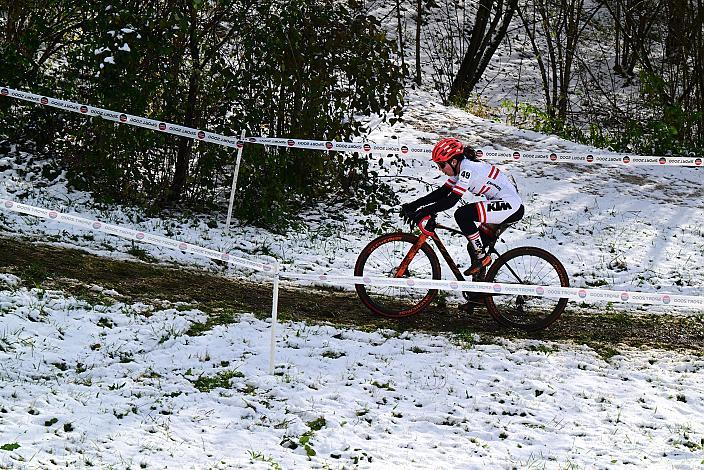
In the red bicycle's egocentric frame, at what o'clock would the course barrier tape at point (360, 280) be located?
The course barrier tape is roughly at 10 o'clock from the red bicycle.

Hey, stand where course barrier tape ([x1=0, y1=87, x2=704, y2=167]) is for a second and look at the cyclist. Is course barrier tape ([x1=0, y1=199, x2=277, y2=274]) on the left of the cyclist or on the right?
right

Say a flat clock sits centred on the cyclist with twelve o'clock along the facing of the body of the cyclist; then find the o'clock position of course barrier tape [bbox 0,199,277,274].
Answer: The course barrier tape is roughly at 11 o'clock from the cyclist.

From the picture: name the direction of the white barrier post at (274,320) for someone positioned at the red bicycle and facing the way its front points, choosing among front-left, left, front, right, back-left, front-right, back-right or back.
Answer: front-left

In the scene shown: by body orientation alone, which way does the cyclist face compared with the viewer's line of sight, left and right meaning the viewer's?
facing to the left of the viewer

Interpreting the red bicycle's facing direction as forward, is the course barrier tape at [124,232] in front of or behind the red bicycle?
in front

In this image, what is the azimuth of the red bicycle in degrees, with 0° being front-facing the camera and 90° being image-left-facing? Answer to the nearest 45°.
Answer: approximately 90°

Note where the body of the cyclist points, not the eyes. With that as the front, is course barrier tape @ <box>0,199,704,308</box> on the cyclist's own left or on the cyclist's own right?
on the cyclist's own left
